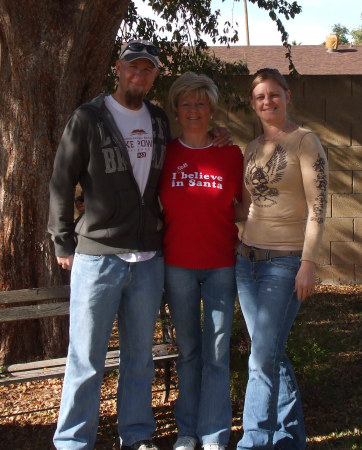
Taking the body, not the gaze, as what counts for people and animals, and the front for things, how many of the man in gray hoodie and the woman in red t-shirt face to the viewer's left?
0

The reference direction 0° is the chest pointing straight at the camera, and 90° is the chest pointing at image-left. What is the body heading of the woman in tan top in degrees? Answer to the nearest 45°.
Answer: approximately 45°

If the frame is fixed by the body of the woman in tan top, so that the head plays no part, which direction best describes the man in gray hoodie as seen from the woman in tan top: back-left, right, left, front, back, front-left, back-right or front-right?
front-right

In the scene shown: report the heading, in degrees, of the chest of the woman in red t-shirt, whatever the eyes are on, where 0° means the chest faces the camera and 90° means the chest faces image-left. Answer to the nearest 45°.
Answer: approximately 0°

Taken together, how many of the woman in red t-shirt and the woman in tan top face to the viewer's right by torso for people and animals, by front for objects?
0

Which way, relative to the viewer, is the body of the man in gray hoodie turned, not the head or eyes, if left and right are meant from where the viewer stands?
facing the viewer and to the right of the viewer

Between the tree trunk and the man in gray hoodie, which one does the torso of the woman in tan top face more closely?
the man in gray hoodie

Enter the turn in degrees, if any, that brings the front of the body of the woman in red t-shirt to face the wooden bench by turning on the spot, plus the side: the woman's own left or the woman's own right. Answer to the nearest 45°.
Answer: approximately 135° to the woman's own right

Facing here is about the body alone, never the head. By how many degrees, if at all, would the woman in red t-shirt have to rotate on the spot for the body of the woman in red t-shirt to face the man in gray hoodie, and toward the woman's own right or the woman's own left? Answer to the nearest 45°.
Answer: approximately 90° to the woman's own right
